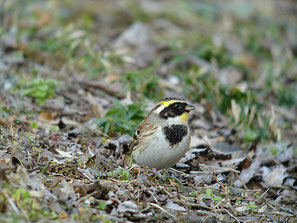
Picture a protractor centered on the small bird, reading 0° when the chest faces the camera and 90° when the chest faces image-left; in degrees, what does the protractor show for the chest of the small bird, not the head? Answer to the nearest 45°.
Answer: approximately 315°

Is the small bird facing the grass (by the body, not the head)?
no
